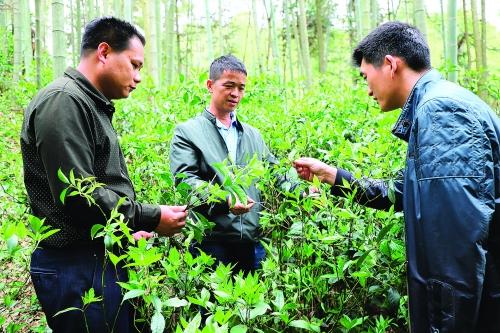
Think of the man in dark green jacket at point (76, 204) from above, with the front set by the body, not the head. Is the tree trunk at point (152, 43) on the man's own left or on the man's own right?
on the man's own left

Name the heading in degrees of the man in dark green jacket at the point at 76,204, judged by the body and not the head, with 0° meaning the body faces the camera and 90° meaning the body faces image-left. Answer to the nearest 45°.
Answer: approximately 270°

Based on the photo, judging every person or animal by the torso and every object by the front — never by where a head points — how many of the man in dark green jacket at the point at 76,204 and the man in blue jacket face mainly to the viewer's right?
1

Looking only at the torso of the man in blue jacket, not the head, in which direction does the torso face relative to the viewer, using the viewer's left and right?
facing to the left of the viewer

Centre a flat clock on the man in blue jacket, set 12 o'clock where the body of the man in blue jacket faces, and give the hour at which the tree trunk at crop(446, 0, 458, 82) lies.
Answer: The tree trunk is roughly at 3 o'clock from the man in blue jacket.

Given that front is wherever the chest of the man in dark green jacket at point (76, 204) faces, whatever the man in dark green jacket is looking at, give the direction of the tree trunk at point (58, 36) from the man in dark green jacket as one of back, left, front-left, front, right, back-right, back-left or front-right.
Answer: left

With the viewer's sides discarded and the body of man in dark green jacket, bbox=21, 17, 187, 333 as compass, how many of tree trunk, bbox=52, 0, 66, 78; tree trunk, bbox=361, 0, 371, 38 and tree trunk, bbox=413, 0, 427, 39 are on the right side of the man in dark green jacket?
0

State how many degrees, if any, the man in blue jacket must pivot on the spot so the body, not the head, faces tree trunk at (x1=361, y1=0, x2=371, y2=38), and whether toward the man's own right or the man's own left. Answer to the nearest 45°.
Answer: approximately 90° to the man's own right

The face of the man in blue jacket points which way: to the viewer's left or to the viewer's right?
to the viewer's left

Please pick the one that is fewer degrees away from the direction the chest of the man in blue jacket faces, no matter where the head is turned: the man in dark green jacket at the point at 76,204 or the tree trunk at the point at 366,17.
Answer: the man in dark green jacket

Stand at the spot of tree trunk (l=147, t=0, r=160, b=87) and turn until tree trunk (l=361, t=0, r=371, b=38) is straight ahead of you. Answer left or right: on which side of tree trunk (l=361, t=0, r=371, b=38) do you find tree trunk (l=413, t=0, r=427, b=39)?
right
